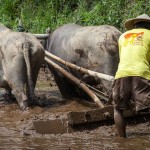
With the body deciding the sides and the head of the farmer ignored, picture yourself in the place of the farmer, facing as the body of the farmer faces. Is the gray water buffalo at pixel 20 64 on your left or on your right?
on your left

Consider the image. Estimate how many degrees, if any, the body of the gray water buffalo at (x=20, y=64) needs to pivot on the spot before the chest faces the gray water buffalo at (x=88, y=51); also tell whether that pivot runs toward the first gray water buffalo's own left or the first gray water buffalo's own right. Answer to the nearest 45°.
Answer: approximately 135° to the first gray water buffalo's own right

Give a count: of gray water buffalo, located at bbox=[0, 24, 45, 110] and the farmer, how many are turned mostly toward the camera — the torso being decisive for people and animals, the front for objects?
0

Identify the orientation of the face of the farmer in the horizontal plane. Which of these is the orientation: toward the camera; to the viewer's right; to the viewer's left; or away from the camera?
away from the camera

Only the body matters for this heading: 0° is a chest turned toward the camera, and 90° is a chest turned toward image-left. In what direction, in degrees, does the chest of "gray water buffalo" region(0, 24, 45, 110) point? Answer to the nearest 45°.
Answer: approximately 135°

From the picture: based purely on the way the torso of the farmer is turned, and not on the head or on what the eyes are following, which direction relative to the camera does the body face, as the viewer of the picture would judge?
away from the camera
